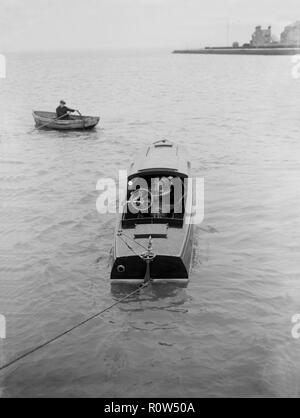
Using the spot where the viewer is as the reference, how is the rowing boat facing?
facing to the left of the viewer
